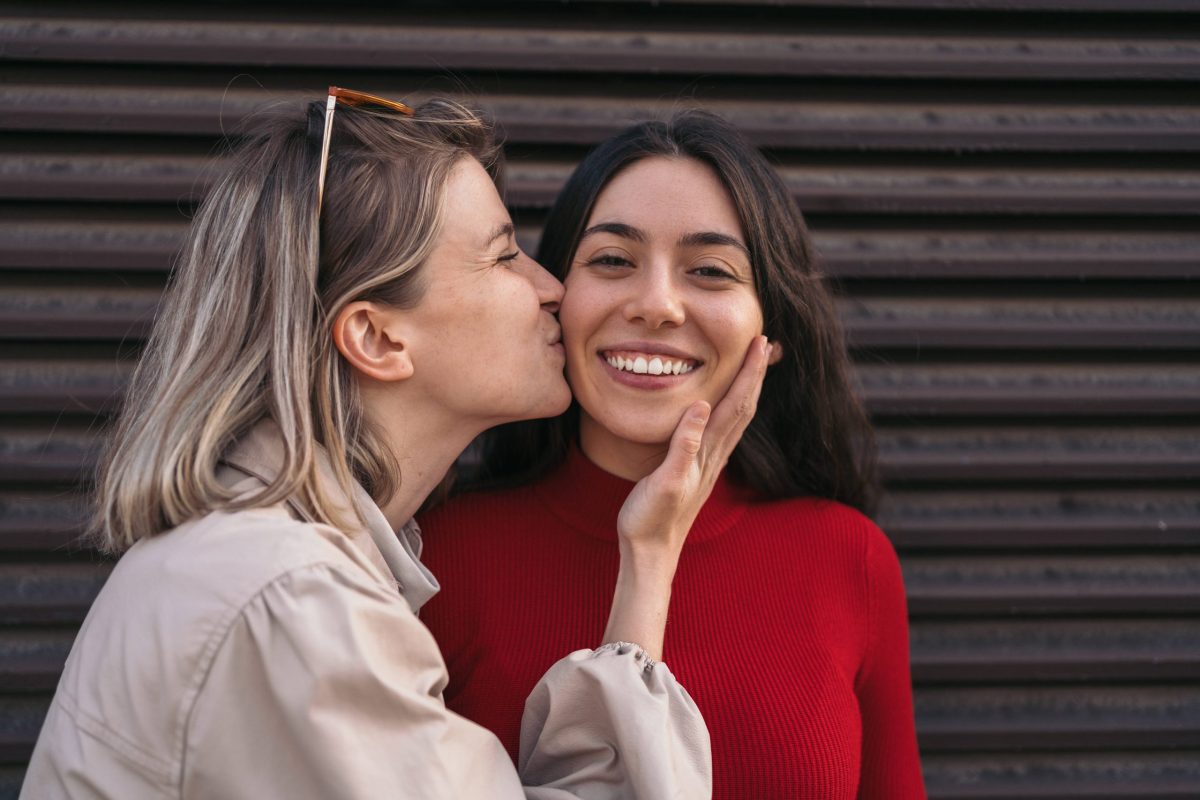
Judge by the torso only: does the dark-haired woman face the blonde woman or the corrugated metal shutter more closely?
the blonde woman

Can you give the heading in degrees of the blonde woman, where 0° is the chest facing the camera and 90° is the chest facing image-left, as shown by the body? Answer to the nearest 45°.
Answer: approximately 270°

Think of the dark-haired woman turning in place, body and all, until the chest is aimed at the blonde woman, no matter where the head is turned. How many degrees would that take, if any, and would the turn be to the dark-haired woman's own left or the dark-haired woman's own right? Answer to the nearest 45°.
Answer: approximately 45° to the dark-haired woman's own right

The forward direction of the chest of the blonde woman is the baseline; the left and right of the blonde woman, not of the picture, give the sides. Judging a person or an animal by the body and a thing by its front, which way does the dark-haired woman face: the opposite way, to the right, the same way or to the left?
to the right

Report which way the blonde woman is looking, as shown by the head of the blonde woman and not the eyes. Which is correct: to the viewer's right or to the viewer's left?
to the viewer's right

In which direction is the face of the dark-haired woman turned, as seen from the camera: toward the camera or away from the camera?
toward the camera

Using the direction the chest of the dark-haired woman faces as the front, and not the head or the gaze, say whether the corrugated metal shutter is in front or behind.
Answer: behind

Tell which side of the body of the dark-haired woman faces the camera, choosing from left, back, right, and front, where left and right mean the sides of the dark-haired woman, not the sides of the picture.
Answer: front

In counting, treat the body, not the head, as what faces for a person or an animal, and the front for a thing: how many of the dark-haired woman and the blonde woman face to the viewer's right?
1

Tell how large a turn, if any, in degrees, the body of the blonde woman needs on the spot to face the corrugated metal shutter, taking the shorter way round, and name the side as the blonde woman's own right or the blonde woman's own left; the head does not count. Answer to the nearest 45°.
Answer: approximately 45° to the blonde woman's own left
